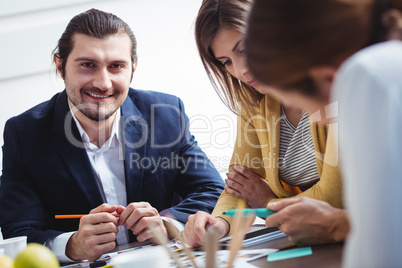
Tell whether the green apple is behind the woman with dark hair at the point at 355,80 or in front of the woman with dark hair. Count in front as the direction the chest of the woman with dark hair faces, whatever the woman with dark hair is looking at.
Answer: in front

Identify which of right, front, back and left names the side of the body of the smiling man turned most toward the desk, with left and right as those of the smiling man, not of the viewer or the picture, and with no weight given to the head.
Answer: front

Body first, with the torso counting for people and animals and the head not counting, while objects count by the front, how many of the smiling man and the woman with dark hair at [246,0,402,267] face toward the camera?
1

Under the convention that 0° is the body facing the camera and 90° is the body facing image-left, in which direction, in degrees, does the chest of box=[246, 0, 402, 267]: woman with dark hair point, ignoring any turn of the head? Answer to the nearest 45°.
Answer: approximately 90°

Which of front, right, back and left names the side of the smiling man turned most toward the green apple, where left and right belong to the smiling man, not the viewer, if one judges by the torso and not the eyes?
front
